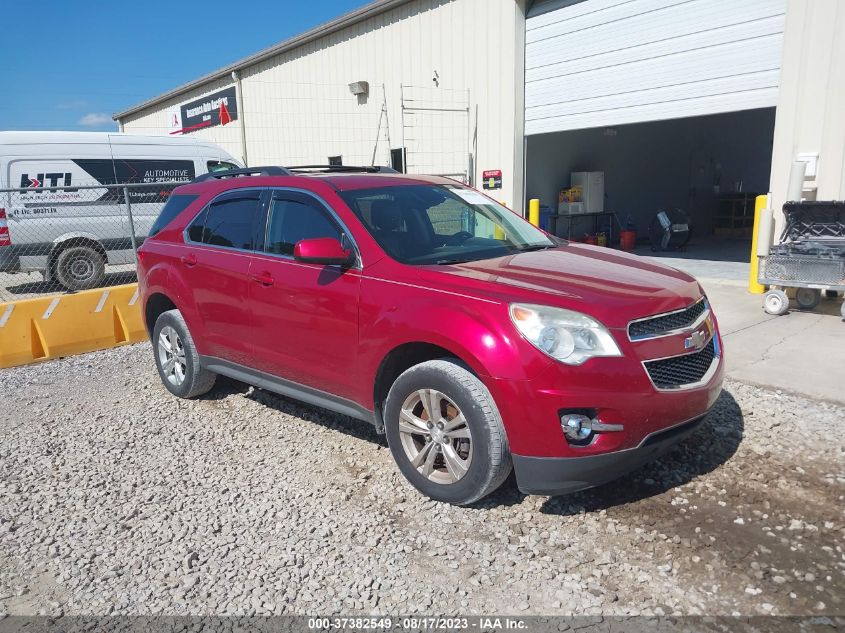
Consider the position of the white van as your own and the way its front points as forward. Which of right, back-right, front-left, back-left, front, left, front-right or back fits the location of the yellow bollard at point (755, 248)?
front-right

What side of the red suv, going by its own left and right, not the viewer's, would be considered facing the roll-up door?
left

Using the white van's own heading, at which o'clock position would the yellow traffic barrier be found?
The yellow traffic barrier is roughly at 3 o'clock from the white van.

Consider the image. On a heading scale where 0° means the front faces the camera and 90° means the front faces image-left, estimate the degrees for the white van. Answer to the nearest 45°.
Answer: approximately 270°

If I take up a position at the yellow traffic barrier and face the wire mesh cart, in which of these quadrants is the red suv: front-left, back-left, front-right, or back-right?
front-right

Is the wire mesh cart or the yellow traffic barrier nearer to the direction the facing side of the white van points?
the wire mesh cart

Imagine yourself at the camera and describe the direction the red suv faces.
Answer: facing the viewer and to the right of the viewer

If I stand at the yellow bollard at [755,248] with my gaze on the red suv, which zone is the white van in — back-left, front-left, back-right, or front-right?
front-right

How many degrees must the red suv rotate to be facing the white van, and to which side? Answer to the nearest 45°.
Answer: approximately 180°

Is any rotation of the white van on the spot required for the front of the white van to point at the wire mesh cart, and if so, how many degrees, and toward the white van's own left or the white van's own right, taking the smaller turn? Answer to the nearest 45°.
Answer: approximately 45° to the white van's own right

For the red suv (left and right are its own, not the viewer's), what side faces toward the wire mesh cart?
left

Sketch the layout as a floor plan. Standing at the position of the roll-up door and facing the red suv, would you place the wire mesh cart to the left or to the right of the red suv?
left

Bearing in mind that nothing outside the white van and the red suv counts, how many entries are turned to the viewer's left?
0

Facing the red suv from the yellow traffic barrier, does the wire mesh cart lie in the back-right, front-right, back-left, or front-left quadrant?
front-left

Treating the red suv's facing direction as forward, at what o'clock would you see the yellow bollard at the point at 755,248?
The yellow bollard is roughly at 9 o'clock from the red suv.

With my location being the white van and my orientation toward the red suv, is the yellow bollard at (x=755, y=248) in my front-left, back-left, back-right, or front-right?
front-left

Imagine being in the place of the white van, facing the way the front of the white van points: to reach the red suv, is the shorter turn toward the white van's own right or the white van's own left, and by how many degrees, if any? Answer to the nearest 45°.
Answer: approximately 90° to the white van's own right

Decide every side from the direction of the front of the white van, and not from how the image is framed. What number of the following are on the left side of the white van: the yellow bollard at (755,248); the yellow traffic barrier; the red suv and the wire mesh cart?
0
